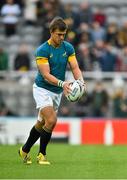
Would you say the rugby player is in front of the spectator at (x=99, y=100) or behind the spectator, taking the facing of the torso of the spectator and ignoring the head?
in front

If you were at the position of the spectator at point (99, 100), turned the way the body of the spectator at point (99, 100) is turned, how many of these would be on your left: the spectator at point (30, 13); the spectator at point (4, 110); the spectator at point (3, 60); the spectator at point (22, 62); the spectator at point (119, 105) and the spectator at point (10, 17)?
1

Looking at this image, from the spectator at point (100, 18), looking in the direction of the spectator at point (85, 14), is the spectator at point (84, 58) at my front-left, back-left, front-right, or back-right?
front-left

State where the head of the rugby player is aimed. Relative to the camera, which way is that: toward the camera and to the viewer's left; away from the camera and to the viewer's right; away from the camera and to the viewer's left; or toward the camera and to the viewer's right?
toward the camera and to the viewer's right

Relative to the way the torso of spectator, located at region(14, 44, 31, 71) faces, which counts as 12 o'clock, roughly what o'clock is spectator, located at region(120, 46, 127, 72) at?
spectator, located at region(120, 46, 127, 72) is roughly at 9 o'clock from spectator, located at region(14, 44, 31, 71).

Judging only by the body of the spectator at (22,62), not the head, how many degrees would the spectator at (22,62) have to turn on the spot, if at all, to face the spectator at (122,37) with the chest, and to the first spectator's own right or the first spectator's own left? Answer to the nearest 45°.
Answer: approximately 90° to the first spectator's own left

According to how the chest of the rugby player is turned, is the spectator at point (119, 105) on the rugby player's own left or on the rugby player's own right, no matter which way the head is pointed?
on the rugby player's own left

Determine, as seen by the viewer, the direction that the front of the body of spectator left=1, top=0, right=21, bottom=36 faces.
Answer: toward the camera

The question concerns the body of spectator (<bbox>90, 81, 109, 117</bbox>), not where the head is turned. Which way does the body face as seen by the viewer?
toward the camera

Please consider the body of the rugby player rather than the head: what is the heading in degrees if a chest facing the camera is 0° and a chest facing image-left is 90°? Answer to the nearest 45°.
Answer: approximately 315°
